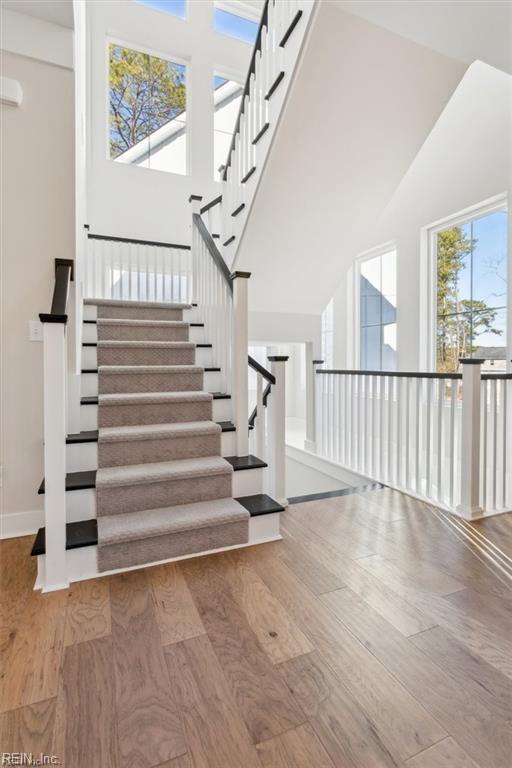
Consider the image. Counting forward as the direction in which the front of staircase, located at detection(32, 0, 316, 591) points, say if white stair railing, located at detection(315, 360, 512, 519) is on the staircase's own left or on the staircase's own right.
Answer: on the staircase's own left

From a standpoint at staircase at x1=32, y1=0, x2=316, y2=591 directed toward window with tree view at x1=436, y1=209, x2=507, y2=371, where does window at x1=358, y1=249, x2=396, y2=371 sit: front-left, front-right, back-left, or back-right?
front-left

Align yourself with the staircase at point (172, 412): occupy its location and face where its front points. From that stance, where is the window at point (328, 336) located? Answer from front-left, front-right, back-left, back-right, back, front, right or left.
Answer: back-left

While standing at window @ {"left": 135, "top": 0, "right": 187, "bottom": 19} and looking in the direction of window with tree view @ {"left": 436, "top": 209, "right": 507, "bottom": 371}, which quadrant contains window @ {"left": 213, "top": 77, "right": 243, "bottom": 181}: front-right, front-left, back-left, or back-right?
front-left

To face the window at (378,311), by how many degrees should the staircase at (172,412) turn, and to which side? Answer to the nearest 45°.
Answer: approximately 135° to its left

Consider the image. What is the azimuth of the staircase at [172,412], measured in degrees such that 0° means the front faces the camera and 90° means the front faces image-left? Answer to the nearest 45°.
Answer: approximately 0°

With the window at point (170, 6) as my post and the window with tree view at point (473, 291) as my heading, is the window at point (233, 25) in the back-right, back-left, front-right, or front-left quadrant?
front-left

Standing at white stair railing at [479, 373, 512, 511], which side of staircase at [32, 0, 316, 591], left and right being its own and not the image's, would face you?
left
